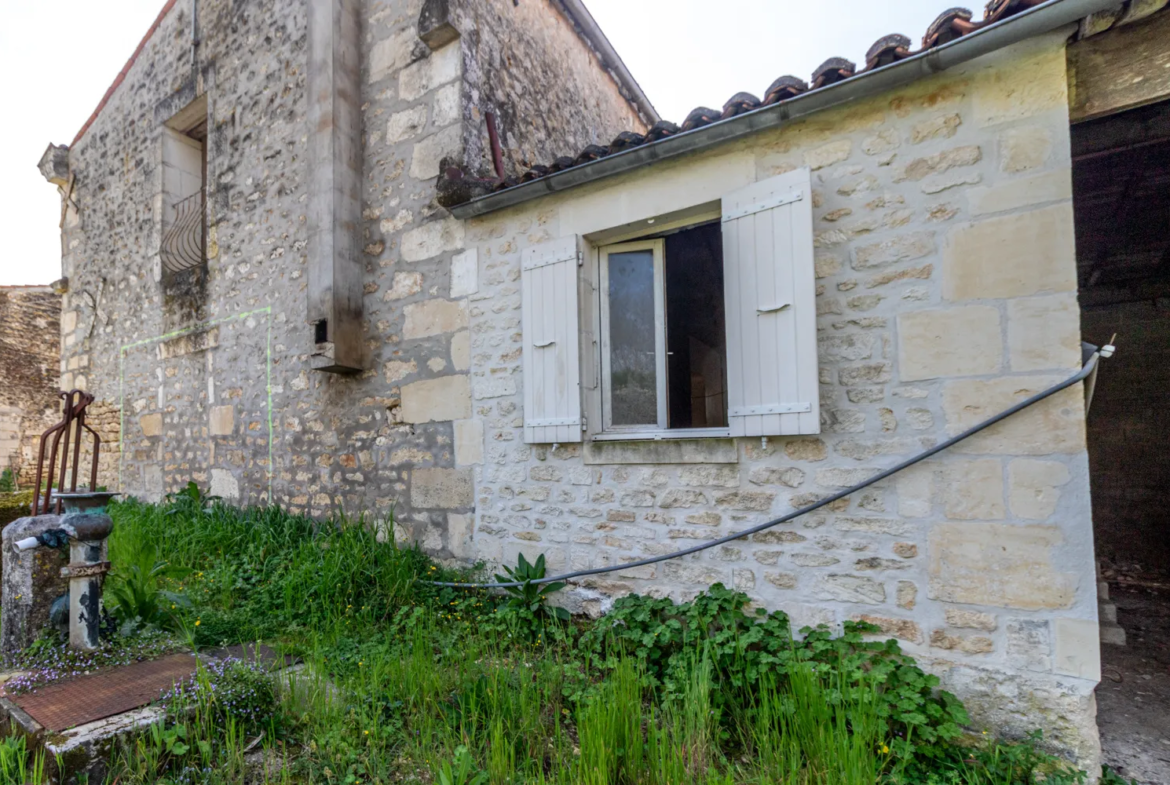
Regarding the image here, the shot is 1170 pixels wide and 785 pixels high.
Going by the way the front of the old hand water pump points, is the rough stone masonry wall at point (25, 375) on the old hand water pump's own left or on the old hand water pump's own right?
on the old hand water pump's own right

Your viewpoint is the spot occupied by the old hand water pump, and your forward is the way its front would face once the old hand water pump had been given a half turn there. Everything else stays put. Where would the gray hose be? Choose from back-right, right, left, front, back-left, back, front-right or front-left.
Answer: front-right

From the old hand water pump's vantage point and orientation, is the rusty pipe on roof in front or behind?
behind

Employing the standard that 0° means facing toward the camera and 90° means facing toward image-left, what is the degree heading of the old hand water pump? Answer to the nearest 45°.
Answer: approximately 90°
